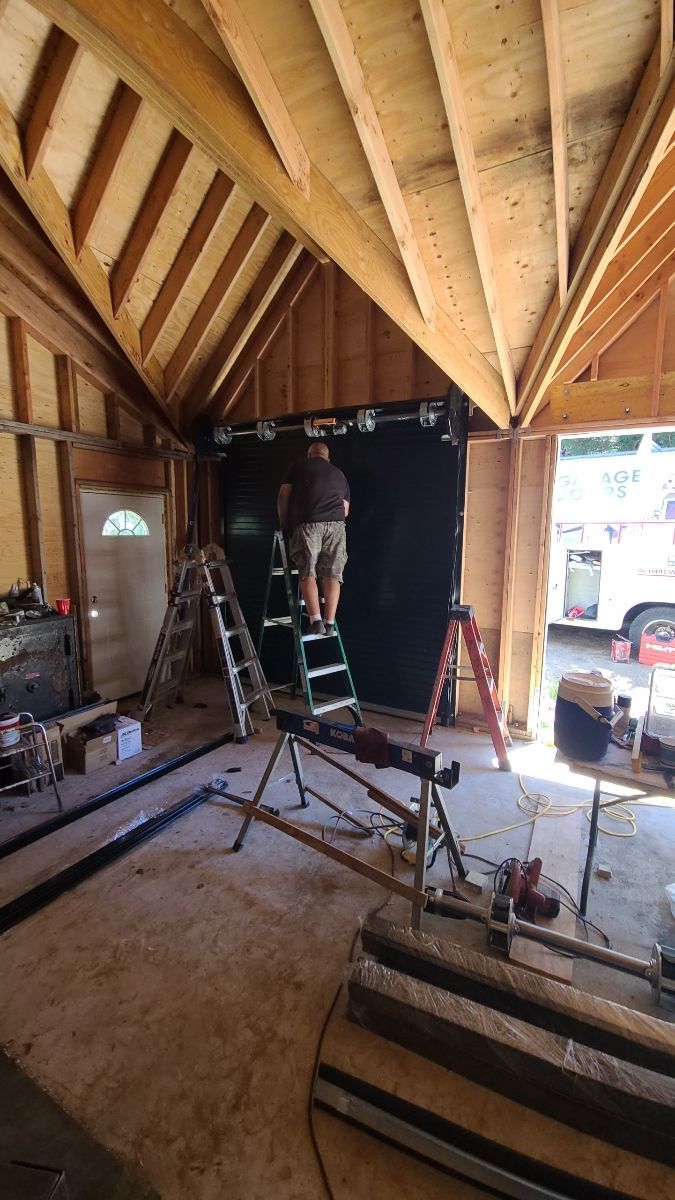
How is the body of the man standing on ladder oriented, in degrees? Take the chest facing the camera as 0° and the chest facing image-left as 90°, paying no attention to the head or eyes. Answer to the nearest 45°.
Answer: approximately 180°

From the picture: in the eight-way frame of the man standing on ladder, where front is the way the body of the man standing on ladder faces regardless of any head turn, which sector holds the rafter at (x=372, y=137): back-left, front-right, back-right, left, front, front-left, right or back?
back

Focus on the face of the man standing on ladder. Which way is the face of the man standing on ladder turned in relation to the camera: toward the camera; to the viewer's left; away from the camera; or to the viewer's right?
away from the camera

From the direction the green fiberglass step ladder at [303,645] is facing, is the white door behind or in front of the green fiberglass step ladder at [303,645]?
behind

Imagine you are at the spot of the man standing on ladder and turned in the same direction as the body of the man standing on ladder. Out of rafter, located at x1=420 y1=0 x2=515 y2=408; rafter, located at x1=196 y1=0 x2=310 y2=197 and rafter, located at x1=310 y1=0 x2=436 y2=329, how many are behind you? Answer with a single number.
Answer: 3
